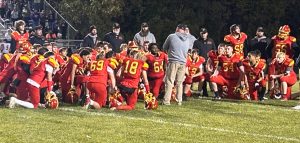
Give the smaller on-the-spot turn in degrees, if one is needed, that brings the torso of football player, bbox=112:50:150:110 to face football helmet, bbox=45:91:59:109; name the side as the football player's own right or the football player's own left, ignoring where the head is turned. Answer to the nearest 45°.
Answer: approximately 135° to the football player's own left

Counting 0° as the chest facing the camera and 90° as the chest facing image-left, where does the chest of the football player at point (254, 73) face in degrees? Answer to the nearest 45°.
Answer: approximately 45°

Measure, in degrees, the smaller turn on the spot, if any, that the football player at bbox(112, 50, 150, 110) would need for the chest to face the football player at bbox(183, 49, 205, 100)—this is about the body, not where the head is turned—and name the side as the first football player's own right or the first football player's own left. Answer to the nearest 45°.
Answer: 0° — they already face them

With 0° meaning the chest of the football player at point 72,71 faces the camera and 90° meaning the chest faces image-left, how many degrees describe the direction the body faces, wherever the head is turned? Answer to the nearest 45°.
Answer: approximately 270°

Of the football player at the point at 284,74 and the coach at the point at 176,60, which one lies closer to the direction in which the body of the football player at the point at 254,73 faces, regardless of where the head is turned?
the coach
